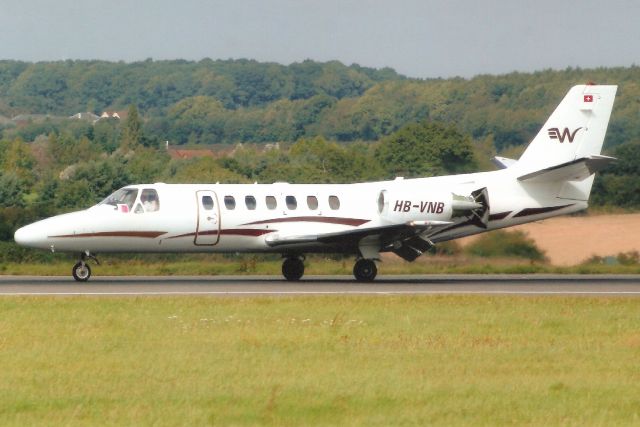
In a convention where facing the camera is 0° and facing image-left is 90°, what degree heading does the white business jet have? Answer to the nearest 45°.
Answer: approximately 90°

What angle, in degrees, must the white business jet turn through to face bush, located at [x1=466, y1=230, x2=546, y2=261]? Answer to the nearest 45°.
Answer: approximately 135° to its right
